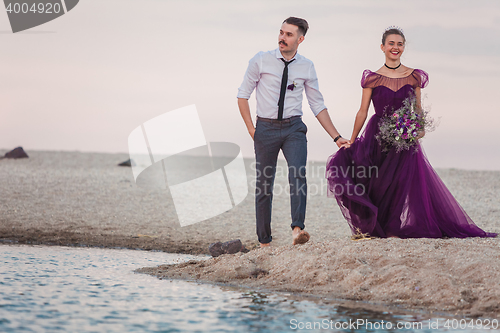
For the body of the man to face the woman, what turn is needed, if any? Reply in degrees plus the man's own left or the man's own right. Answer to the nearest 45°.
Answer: approximately 135° to the man's own left

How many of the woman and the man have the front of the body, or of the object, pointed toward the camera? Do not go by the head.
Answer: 2

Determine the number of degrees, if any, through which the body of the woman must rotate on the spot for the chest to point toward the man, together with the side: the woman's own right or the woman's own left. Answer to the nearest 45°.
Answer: approximately 45° to the woman's own right

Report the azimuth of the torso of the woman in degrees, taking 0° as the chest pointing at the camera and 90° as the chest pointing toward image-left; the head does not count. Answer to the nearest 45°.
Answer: approximately 0°
